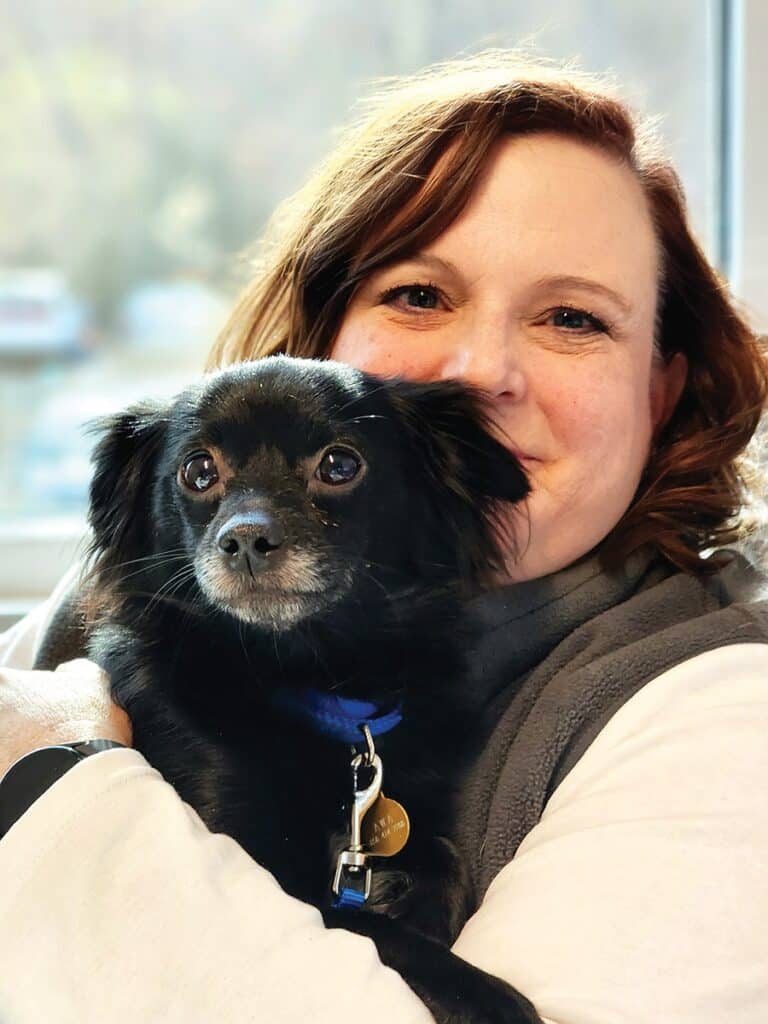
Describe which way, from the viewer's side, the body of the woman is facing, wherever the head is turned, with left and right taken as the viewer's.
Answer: facing the viewer and to the left of the viewer
